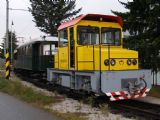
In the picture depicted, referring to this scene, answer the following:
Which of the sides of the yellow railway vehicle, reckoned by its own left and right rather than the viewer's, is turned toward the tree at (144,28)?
left

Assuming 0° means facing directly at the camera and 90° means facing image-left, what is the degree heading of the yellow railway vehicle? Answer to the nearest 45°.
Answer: approximately 315°
